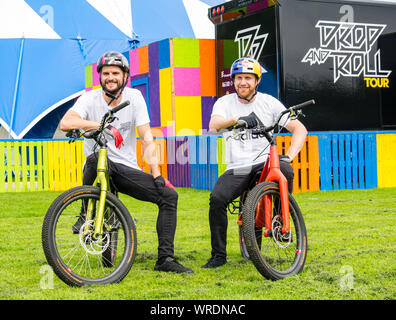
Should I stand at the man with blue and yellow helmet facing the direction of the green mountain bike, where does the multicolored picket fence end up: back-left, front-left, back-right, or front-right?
back-right

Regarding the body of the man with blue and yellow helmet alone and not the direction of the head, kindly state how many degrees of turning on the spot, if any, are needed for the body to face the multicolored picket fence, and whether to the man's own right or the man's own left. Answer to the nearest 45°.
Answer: approximately 180°

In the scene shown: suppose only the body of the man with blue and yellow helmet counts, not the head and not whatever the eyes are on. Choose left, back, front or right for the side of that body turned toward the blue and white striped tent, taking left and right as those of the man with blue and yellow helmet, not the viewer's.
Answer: back

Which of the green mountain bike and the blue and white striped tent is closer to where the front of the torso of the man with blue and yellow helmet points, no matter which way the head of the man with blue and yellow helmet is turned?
the green mountain bike

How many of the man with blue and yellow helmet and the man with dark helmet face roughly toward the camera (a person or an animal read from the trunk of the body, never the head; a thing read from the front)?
2

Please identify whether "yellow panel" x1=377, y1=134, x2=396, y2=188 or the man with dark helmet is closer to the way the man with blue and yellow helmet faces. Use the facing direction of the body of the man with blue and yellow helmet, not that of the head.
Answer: the man with dark helmet

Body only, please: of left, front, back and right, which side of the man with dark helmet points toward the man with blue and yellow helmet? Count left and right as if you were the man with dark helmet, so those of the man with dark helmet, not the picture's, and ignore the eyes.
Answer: left

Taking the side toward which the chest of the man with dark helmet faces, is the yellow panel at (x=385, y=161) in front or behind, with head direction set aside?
behind

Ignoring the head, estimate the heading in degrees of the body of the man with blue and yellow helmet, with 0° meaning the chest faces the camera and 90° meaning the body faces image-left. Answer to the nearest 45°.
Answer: approximately 0°

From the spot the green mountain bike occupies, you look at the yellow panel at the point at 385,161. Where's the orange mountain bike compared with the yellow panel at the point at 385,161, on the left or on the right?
right

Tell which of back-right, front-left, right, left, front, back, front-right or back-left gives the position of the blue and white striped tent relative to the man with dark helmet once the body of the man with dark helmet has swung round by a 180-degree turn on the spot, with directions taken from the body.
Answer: front

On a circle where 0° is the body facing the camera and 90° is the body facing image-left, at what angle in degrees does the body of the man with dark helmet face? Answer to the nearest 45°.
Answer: approximately 0°
